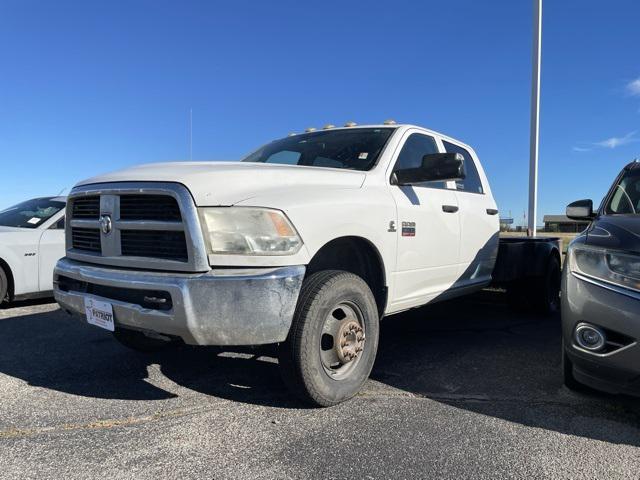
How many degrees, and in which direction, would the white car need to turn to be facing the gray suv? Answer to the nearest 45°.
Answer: approximately 90° to its left

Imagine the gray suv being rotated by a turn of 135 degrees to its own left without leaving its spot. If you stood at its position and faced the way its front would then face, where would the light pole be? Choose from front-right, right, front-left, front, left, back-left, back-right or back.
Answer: front-left

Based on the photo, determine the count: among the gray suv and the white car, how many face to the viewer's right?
0

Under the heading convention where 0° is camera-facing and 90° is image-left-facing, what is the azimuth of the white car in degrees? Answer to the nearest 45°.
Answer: approximately 45°

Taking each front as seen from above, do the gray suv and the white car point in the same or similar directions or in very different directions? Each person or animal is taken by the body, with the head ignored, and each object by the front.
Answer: same or similar directions

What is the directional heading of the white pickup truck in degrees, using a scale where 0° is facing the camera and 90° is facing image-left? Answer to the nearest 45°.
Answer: approximately 45°

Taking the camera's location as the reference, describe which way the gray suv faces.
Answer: facing the viewer

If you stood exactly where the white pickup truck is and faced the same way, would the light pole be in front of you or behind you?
behind

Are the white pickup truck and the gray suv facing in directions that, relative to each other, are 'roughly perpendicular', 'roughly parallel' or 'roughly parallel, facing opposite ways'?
roughly parallel

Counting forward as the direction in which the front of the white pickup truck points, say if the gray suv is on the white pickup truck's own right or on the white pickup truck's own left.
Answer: on the white pickup truck's own left

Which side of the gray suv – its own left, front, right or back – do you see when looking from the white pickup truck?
right

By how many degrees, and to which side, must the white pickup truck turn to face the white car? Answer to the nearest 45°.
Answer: approximately 90° to its right
